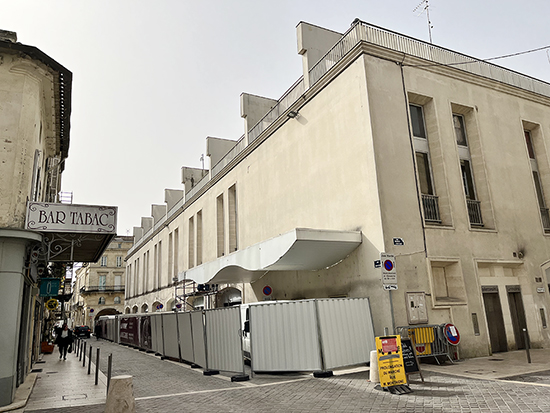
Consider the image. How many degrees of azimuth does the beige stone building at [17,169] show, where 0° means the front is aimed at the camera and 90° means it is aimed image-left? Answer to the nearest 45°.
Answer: approximately 270°

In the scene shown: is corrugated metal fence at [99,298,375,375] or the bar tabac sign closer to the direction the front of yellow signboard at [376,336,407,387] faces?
the bar tabac sign

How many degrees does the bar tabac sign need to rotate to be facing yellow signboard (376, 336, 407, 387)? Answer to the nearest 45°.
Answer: approximately 45° to its left

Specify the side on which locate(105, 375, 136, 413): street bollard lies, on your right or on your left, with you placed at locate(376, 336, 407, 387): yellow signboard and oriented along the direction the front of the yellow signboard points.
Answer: on your right

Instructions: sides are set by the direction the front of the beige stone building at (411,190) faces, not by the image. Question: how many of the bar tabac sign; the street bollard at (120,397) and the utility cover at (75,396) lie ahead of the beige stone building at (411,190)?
3

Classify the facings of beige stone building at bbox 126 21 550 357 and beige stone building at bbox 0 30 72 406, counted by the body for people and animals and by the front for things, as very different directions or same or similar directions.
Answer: very different directions

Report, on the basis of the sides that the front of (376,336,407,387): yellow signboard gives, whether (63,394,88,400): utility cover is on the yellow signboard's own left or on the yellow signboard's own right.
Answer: on the yellow signboard's own right

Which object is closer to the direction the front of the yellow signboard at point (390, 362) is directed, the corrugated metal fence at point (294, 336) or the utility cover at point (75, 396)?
the utility cover

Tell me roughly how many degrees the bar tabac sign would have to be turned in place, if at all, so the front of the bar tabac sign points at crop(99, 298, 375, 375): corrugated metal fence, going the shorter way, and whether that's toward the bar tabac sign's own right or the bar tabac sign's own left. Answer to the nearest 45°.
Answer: approximately 90° to the bar tabac sign's own left

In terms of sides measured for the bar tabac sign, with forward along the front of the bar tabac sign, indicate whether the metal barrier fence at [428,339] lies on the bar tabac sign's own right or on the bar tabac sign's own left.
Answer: on the bar tabac sign's own left
